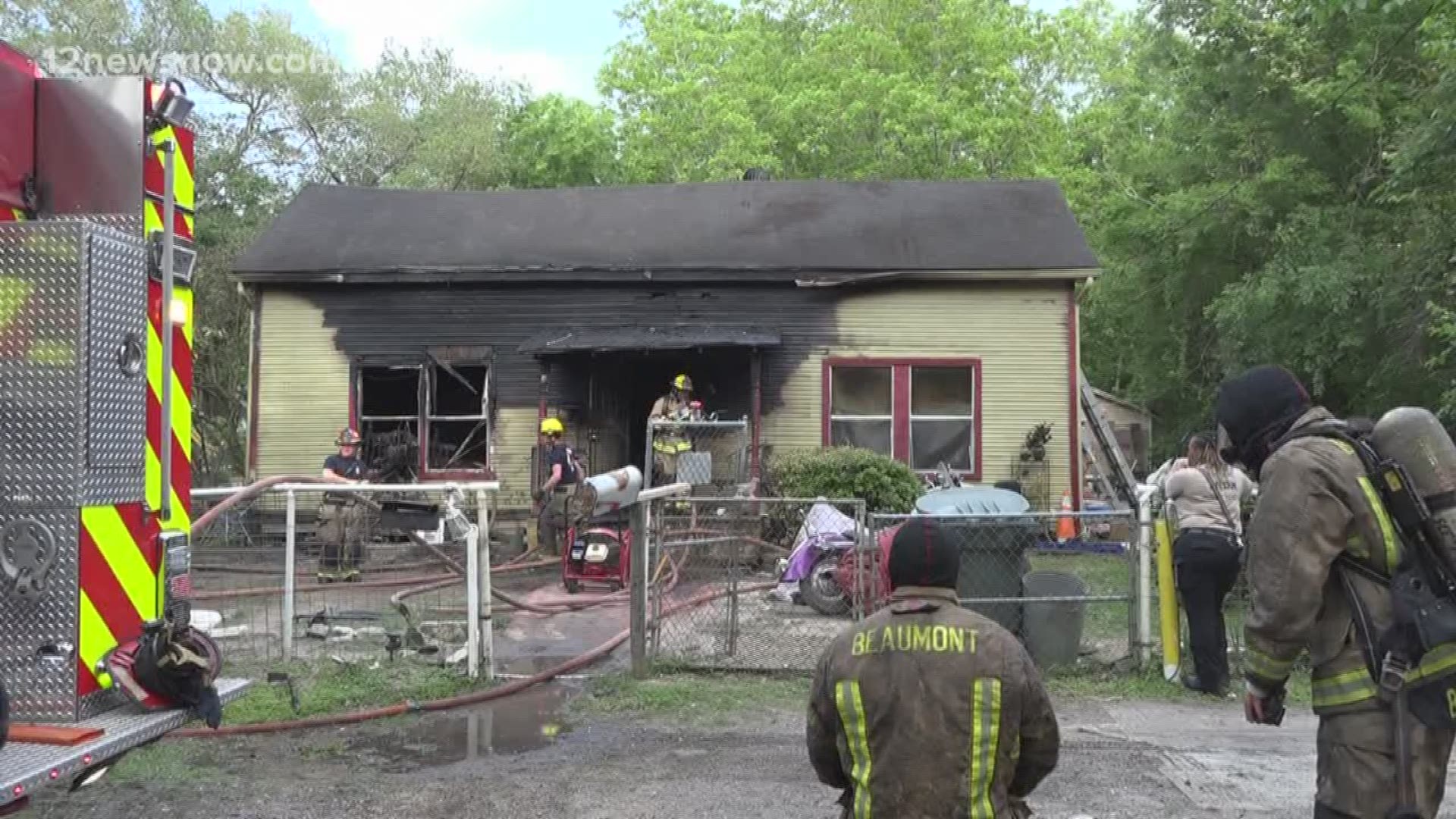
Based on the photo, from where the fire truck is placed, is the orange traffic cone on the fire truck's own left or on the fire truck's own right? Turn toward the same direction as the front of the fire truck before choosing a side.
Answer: on the fire truck's own right

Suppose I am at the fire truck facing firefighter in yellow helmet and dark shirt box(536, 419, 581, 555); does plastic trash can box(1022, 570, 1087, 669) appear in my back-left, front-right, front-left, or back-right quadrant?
front-right

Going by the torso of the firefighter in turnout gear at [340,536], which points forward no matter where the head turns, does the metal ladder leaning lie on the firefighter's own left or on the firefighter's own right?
on the firefighter's own left

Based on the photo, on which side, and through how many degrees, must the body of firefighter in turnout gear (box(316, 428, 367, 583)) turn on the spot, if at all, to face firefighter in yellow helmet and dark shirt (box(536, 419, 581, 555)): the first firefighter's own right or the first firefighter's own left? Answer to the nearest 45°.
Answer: approximately 135° to the first firefighter's own left

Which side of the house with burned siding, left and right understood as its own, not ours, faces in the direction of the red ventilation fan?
front

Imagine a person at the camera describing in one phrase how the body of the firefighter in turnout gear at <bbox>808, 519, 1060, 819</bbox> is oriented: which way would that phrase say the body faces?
away from the camera

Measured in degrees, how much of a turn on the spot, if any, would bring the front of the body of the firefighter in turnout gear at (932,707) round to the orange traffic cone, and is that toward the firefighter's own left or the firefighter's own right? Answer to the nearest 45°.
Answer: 0° — they already face it

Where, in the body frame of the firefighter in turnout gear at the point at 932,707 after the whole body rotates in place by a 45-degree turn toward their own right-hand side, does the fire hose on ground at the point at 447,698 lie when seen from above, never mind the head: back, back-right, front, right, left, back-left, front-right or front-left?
left

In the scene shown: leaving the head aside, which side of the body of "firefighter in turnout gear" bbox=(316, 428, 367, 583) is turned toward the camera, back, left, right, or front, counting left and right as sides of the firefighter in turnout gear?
front

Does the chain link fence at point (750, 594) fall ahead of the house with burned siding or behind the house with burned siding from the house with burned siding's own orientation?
ahead

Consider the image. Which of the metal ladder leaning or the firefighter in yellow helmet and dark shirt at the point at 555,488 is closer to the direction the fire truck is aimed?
the firefighter in yellow helmet and dark shirt

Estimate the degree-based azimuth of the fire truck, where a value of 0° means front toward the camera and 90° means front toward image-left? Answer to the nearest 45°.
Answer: approximately 135°

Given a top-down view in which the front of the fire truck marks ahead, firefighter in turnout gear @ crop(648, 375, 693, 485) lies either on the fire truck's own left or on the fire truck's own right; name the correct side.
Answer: on the fire truck's own right

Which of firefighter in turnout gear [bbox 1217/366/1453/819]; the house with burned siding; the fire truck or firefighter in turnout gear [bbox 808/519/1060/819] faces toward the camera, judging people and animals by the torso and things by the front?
the house with burned siding

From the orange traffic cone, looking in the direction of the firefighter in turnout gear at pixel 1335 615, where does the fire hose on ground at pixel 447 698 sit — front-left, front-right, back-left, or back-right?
front-right

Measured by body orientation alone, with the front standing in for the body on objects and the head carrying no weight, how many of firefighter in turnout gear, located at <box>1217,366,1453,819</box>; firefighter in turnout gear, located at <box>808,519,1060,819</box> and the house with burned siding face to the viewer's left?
1

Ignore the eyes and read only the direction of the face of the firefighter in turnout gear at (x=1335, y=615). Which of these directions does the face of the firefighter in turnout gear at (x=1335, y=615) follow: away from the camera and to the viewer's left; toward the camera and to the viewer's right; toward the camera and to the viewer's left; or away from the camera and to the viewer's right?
away from the camera and to the viewer's left

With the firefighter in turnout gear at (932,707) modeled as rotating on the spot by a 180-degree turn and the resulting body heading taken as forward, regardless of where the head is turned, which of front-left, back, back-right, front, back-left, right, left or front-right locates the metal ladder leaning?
back

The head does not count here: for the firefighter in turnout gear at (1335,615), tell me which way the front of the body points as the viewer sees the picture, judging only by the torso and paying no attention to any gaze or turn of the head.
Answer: to the viewer's left

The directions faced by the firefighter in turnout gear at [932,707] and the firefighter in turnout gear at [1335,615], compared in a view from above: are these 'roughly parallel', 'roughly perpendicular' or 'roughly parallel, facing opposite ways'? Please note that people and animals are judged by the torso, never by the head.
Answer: roughly perpendicular
